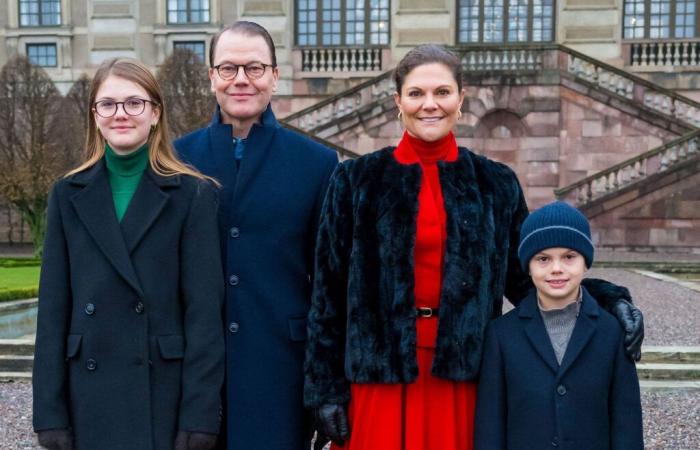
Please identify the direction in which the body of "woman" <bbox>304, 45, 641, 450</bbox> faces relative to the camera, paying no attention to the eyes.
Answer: toward the camera

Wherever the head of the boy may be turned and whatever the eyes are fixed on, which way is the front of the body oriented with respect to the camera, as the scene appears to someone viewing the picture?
toward the camera

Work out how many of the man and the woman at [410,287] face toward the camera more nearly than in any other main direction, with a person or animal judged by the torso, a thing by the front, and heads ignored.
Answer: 2

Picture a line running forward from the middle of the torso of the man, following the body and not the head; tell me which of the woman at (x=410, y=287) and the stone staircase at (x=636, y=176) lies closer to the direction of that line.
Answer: the woman

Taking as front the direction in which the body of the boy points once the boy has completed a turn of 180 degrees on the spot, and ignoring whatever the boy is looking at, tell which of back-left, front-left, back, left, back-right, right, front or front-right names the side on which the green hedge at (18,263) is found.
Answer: front-left

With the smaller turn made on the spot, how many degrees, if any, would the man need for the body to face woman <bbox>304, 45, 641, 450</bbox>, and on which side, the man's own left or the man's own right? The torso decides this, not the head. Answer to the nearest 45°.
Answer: approximately 90° to the man's own left

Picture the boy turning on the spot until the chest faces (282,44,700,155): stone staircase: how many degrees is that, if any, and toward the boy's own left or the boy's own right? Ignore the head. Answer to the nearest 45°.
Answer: approximately 180°

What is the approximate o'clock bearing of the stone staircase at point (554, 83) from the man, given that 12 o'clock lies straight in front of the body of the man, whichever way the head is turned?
The stone staircase is roughly at 7 o'clock from the man.

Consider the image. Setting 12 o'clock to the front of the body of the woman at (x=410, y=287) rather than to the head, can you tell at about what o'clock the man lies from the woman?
The man is roughly at 3 o'clock from the woman.

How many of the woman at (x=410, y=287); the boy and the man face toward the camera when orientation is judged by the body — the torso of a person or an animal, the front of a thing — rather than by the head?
3
